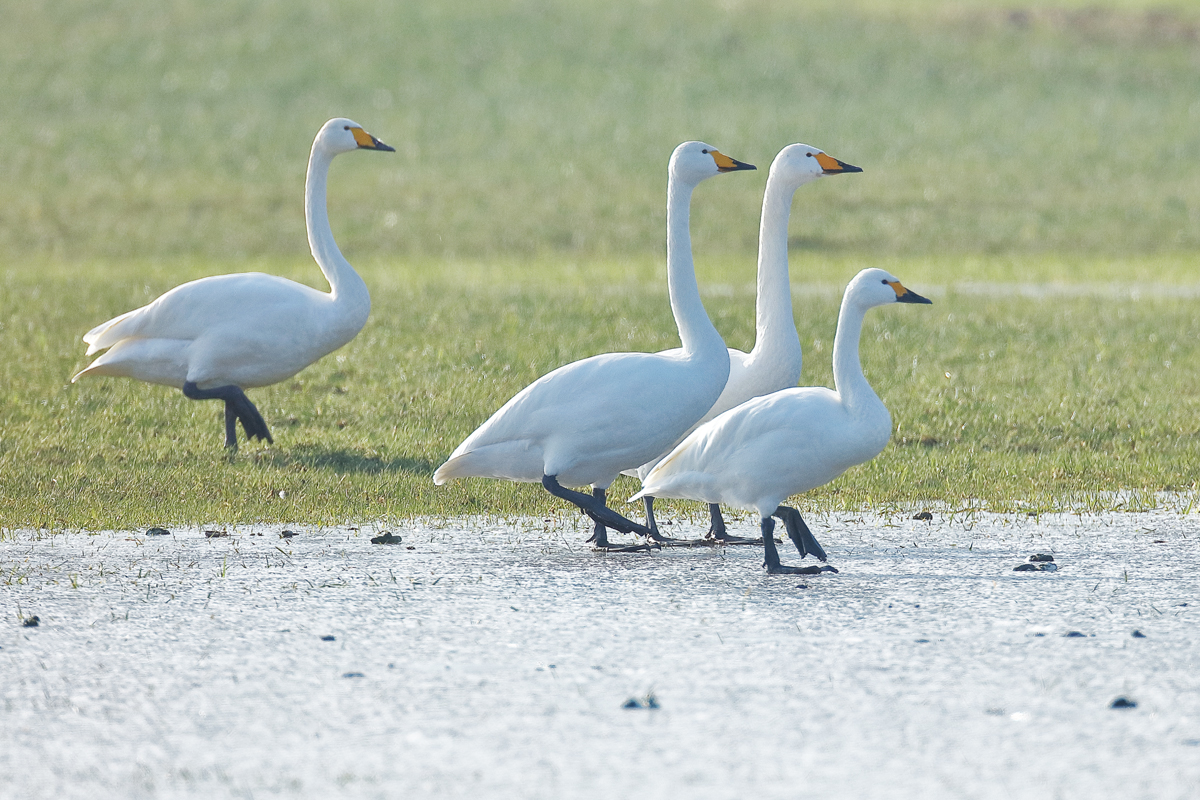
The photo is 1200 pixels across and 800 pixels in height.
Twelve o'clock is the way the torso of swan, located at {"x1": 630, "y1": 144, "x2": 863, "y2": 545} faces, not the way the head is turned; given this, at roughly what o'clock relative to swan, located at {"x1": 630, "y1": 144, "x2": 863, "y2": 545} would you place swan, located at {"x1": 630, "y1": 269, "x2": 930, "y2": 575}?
swan, located at {"x1": 630, "y1": 269, "x2": 930, "y2": 575} is roughly at 3 o'clock from swan, located at {"x1": 630, "y1": 144, "x2": 863, "y2": 545}.

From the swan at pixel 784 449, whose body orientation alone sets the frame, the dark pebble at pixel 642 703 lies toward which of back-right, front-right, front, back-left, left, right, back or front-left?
right

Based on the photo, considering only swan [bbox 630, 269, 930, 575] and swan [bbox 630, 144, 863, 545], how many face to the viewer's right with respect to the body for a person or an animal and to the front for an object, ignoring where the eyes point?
2

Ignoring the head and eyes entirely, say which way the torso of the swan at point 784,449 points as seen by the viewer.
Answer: to the viewer's right

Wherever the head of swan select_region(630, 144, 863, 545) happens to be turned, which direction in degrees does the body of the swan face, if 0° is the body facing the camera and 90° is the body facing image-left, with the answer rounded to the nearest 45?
approximately 270°

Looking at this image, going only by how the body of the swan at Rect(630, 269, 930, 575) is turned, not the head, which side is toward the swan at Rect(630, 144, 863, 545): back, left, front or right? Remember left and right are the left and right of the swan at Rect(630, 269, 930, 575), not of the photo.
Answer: left

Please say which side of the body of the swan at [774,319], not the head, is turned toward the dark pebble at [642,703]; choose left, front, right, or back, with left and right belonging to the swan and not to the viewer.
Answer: right

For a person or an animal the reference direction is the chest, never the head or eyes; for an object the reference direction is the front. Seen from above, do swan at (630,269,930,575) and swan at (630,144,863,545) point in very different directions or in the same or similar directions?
same or similar directions
